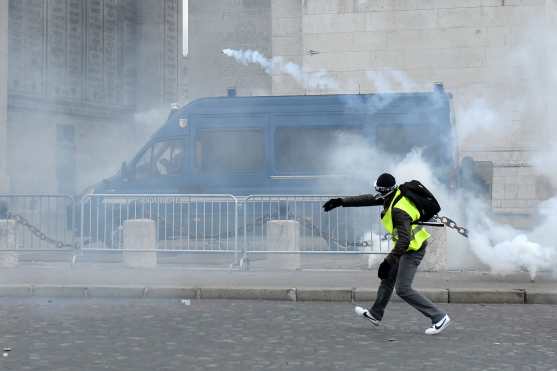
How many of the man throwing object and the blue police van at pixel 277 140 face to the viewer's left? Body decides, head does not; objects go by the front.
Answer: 2

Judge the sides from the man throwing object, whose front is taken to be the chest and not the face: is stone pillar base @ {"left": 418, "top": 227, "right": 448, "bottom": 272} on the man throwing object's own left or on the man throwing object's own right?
on the man throwing object's own right

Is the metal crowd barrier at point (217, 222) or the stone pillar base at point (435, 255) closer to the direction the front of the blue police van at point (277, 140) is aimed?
the metal crowd barrier

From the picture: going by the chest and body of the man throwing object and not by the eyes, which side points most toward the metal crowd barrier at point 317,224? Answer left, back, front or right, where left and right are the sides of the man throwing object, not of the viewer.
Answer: right

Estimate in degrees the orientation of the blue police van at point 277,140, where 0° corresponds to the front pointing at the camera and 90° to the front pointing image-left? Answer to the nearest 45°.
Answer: approximately 90°

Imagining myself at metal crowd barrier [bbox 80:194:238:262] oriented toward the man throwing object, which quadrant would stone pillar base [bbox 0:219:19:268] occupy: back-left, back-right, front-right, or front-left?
back-right

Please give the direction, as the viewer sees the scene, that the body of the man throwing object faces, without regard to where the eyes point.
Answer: to the viewer's left

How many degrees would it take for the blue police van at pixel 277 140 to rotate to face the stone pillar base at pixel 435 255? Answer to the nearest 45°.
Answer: approximately 135° to its left

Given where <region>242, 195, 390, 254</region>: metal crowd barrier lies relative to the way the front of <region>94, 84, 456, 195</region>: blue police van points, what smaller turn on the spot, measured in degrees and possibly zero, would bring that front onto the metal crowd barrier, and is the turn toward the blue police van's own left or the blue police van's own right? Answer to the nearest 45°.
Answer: approximately 90° to the blue police van's own left
